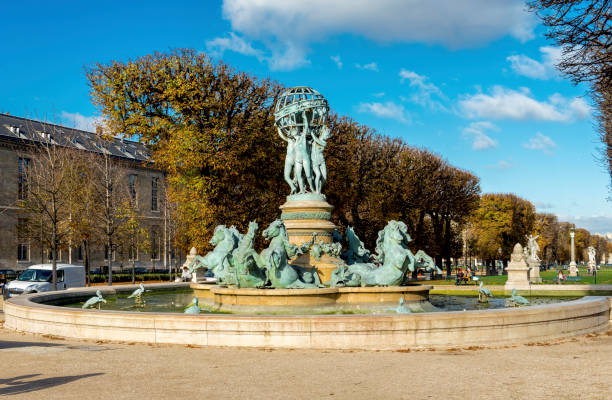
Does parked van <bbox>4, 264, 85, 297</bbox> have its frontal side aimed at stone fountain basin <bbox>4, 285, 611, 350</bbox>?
no

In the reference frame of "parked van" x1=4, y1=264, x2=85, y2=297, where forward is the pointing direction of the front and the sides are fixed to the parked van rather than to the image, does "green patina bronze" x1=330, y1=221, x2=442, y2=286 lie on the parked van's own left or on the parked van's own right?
on the parked van's own left

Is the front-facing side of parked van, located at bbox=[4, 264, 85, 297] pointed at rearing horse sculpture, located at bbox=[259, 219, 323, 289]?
no

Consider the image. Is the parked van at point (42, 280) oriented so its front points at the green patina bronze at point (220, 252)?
no

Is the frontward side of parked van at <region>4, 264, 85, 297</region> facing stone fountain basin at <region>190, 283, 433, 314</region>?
no

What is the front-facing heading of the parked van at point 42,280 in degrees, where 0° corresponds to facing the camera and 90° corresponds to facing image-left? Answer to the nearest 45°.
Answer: approximately 45°

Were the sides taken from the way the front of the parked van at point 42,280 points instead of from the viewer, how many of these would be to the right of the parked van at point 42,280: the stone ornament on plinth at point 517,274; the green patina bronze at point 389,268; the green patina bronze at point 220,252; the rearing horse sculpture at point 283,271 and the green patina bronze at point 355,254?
0
